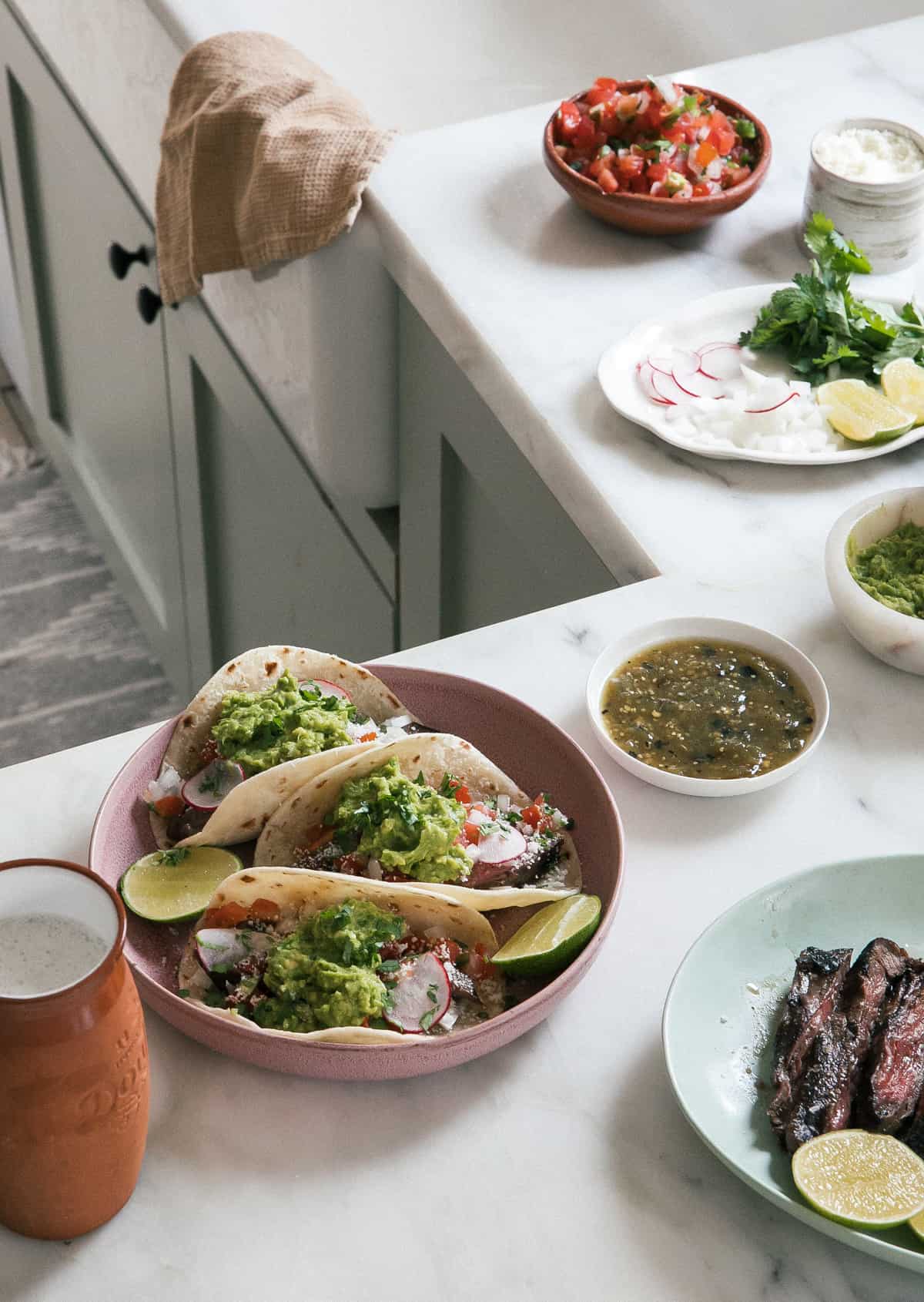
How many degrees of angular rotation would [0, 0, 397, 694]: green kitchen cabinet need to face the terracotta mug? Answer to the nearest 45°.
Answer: approximately 45° to its left

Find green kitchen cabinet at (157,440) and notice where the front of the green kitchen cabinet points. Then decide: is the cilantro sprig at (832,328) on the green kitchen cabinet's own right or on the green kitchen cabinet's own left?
on the green kitchen cabinet's own left

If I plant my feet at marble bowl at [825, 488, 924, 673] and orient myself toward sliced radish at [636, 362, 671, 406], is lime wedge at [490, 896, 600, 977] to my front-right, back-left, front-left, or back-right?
back-left

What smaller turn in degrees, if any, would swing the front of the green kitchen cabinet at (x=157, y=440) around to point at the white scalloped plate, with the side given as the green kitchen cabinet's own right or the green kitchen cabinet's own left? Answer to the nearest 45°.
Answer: approximately 90° to the green kitchen cabinet's own left

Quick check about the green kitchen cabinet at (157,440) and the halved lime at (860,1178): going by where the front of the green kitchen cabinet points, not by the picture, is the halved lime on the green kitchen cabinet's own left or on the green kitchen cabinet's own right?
on the green kitchen cabinet's own left

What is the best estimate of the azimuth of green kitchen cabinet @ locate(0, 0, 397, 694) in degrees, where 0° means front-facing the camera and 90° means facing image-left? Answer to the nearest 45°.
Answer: approximately 45°

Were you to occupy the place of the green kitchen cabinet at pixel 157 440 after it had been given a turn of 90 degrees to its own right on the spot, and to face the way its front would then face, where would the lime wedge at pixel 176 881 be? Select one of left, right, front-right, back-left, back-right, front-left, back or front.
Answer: back-left

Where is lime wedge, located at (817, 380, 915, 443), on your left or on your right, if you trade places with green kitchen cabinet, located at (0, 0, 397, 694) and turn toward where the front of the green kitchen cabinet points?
on your left

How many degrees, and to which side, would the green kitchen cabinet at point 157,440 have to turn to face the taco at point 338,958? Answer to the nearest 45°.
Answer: approximately 45° to its left

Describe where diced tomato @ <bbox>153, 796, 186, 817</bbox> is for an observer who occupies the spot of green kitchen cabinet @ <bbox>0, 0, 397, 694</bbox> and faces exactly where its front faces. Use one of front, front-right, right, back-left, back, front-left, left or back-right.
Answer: front-left
